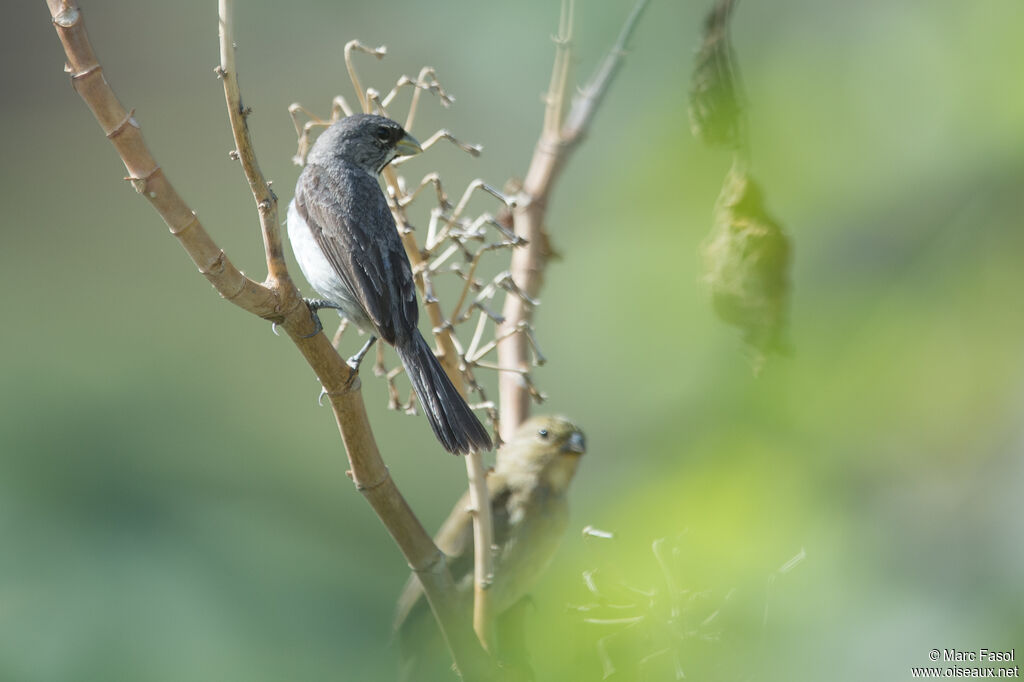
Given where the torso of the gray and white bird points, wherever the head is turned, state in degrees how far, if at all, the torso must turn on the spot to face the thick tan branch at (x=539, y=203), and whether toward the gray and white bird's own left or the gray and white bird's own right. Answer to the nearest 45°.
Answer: approximately 135° to the gray and white bird's own right

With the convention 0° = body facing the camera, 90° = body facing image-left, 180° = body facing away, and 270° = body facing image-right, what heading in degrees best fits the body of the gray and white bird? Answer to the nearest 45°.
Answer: approximately 135°
